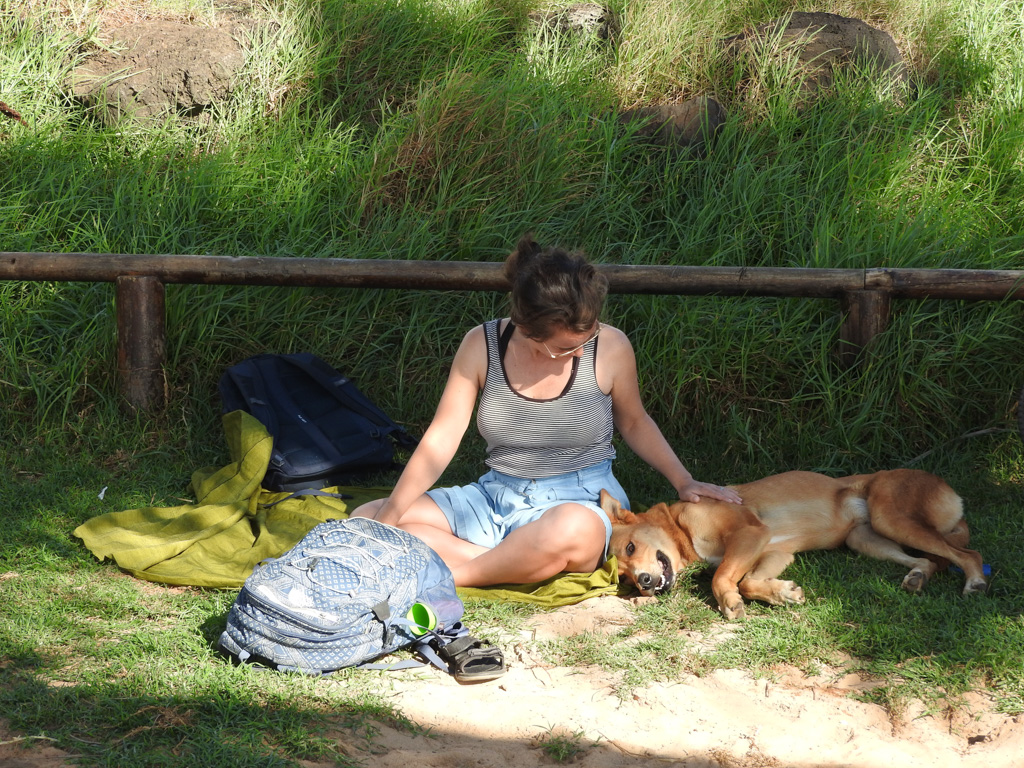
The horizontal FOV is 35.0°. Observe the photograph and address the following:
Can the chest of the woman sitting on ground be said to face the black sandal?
yes

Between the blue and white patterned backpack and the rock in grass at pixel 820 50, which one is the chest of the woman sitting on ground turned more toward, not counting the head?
the blue and white patterned backpack

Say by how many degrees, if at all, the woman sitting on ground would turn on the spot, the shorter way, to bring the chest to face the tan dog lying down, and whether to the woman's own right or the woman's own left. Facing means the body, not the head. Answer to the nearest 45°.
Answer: approximately 90° to the woman's own left

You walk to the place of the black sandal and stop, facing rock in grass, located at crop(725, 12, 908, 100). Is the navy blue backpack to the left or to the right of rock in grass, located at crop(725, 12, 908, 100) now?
left

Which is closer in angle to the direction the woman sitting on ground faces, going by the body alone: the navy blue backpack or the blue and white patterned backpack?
the blue and white patterned backpack

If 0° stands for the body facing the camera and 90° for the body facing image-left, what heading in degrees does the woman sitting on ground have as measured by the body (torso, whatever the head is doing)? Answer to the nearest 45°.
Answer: approximately 0°

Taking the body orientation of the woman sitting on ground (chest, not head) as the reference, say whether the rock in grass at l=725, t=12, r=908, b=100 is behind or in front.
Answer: behind

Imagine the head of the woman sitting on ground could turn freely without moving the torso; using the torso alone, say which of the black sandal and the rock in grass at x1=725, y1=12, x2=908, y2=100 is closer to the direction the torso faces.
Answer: the black sandal

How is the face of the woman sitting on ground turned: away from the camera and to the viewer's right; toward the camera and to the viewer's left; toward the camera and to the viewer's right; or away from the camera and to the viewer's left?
toward the camera and to the viewer's right

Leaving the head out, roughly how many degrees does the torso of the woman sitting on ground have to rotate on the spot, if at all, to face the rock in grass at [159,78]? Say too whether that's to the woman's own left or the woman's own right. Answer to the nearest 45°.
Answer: approximately 135° to the woman's own right

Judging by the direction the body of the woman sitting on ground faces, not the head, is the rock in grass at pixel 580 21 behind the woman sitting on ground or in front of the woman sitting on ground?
behind

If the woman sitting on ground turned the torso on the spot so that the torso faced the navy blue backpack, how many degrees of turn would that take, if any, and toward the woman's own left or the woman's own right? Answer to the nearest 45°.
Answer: approximately 135° to the woman's own right
